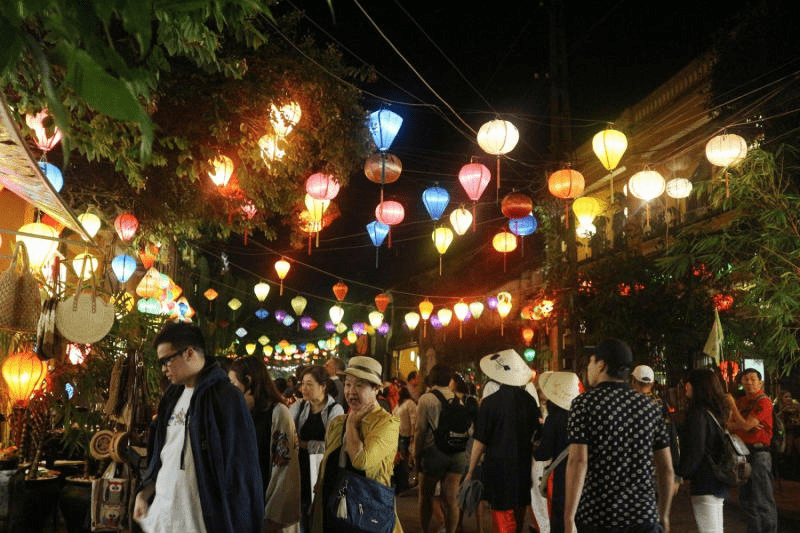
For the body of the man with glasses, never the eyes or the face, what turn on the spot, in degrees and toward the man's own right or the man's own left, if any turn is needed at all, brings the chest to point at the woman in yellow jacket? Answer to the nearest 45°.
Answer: approximately 135° to the man's own left

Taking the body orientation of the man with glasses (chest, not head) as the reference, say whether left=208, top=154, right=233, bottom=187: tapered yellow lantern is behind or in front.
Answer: behind

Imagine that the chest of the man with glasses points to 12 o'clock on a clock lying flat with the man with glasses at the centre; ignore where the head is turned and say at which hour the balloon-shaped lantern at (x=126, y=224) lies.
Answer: The balloon-shaped lantern is roughly at 4 o'clock from the man with glasses.

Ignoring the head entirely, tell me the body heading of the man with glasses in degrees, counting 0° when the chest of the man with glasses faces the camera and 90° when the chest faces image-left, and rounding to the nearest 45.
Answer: approximately 45°

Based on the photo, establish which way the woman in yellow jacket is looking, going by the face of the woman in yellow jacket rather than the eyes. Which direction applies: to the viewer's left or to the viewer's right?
to the viewer's left

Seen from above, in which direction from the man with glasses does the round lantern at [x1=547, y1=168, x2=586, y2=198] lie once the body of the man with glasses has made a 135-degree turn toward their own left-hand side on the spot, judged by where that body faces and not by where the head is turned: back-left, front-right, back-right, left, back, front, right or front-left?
front-left

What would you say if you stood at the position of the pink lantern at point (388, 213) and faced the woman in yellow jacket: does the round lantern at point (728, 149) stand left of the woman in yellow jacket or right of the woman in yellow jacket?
left

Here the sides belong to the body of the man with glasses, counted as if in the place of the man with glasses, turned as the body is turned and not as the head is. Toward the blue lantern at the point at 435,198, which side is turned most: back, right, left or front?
back

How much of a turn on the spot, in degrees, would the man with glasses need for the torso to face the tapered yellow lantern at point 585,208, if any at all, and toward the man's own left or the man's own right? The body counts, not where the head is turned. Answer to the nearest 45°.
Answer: approximately 180°

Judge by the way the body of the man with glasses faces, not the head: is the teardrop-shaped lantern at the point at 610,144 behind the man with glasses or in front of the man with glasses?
behind

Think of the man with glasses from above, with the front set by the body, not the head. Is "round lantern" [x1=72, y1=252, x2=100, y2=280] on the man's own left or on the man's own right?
on the man's own right

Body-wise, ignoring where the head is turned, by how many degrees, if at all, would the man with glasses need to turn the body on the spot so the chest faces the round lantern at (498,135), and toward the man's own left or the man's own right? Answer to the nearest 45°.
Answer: approximately 180°
